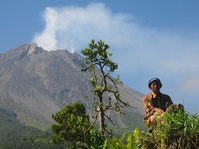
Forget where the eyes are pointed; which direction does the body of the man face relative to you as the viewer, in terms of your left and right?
facing the viewer

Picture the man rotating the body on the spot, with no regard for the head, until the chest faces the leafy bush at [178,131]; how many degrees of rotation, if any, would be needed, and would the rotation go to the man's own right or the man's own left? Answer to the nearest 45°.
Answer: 0° — they already face it
